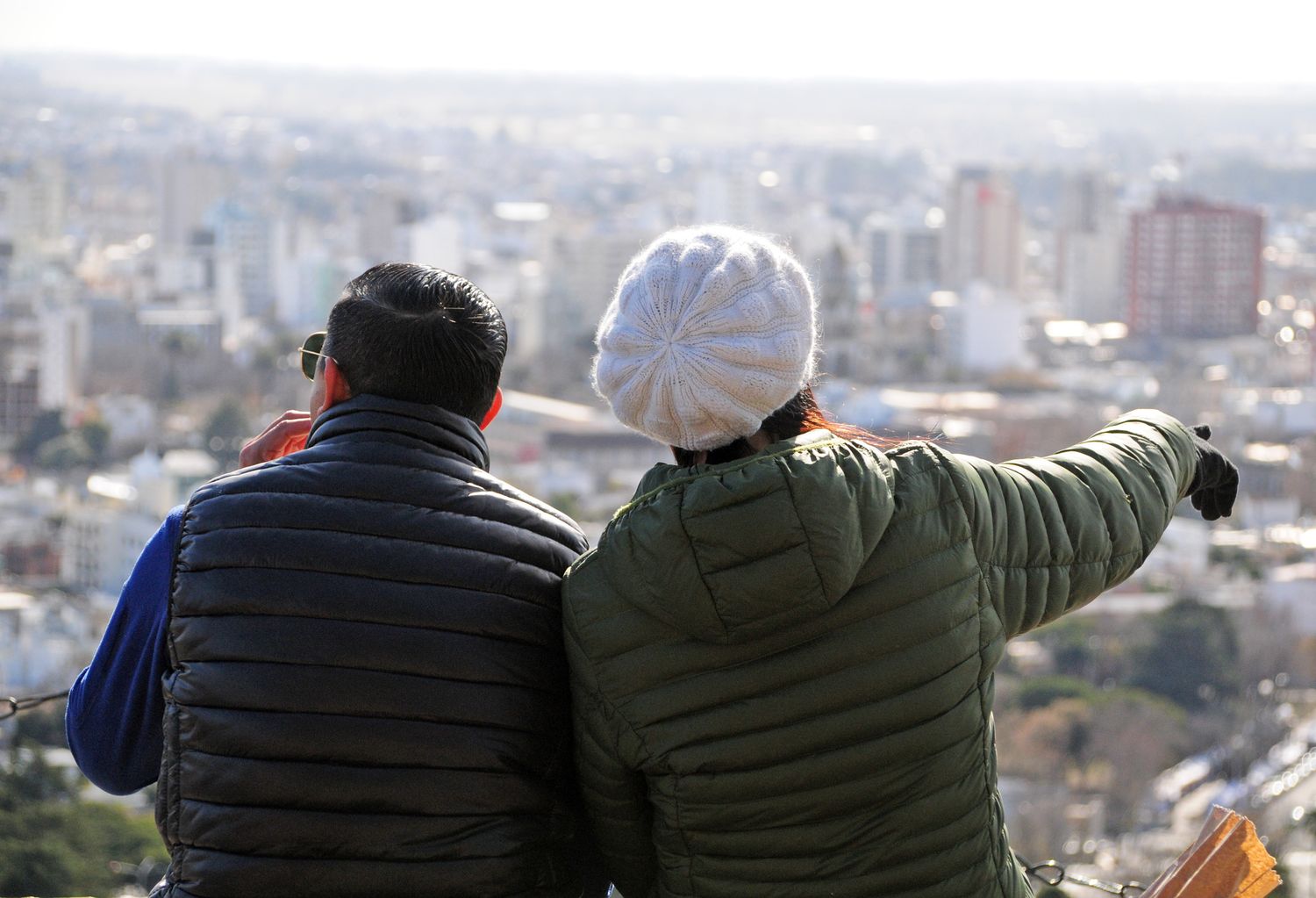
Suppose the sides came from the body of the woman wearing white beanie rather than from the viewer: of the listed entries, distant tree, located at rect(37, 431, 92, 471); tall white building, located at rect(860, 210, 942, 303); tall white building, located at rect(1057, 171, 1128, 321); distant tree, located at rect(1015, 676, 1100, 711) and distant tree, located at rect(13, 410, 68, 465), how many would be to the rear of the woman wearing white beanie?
0

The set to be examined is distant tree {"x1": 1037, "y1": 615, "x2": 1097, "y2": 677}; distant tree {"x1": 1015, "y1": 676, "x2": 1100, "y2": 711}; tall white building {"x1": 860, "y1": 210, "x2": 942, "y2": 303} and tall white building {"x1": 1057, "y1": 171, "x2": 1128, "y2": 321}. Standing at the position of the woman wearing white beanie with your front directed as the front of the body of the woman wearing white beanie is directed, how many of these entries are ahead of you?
4

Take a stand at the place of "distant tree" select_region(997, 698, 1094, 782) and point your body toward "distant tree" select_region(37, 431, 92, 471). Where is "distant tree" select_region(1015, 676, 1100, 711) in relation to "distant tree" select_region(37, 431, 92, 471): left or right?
right

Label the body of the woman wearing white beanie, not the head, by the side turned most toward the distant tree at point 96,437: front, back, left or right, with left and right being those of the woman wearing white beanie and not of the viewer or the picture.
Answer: front

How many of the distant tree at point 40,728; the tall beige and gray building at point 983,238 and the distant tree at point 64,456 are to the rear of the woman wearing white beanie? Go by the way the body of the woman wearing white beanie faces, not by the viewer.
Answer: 0

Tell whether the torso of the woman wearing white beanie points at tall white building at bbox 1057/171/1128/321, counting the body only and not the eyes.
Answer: yes

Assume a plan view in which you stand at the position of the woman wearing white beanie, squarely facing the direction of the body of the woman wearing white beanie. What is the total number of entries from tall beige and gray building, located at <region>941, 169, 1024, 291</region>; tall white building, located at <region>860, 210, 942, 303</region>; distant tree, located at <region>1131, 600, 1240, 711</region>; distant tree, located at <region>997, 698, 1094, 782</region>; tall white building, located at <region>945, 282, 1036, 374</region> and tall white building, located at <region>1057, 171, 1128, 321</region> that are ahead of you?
6

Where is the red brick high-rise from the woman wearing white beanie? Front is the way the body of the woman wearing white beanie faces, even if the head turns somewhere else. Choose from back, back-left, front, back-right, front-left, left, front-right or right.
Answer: front

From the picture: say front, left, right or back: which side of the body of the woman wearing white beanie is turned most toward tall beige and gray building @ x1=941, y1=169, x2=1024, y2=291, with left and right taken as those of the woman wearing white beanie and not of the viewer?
front

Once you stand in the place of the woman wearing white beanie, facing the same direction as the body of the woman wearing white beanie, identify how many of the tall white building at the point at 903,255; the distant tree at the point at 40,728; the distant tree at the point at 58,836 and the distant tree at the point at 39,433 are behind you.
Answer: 0

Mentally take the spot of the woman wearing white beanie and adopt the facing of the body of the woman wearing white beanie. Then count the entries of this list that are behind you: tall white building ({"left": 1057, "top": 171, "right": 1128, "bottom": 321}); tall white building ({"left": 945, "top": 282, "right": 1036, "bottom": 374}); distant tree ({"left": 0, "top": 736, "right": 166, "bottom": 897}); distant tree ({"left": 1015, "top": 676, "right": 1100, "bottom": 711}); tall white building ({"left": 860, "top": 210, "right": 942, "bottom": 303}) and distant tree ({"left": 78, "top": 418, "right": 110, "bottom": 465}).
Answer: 0

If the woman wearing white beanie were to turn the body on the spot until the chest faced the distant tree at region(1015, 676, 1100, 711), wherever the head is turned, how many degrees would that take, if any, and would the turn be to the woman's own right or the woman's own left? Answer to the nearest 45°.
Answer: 0° — they already face it

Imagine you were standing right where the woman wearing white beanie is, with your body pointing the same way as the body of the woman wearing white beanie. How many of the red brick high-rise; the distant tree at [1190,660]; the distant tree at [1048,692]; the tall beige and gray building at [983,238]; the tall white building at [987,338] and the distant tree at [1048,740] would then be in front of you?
6

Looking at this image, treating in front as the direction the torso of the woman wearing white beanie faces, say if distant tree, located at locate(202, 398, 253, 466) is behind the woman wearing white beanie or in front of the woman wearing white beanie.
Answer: in front

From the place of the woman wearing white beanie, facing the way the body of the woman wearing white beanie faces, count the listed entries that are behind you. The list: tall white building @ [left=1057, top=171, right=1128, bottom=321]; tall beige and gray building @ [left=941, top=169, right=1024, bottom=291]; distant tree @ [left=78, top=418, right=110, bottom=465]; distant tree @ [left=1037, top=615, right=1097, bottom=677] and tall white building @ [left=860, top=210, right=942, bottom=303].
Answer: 0

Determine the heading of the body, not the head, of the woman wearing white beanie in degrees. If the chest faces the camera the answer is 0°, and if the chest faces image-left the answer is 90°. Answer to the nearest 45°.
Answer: approximately 180°

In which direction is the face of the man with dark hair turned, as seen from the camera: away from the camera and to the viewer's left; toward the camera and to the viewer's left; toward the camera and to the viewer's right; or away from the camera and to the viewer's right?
away from the camera and to the viewer's left

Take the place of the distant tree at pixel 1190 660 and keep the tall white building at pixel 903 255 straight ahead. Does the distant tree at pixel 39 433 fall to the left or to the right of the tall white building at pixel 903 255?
left
